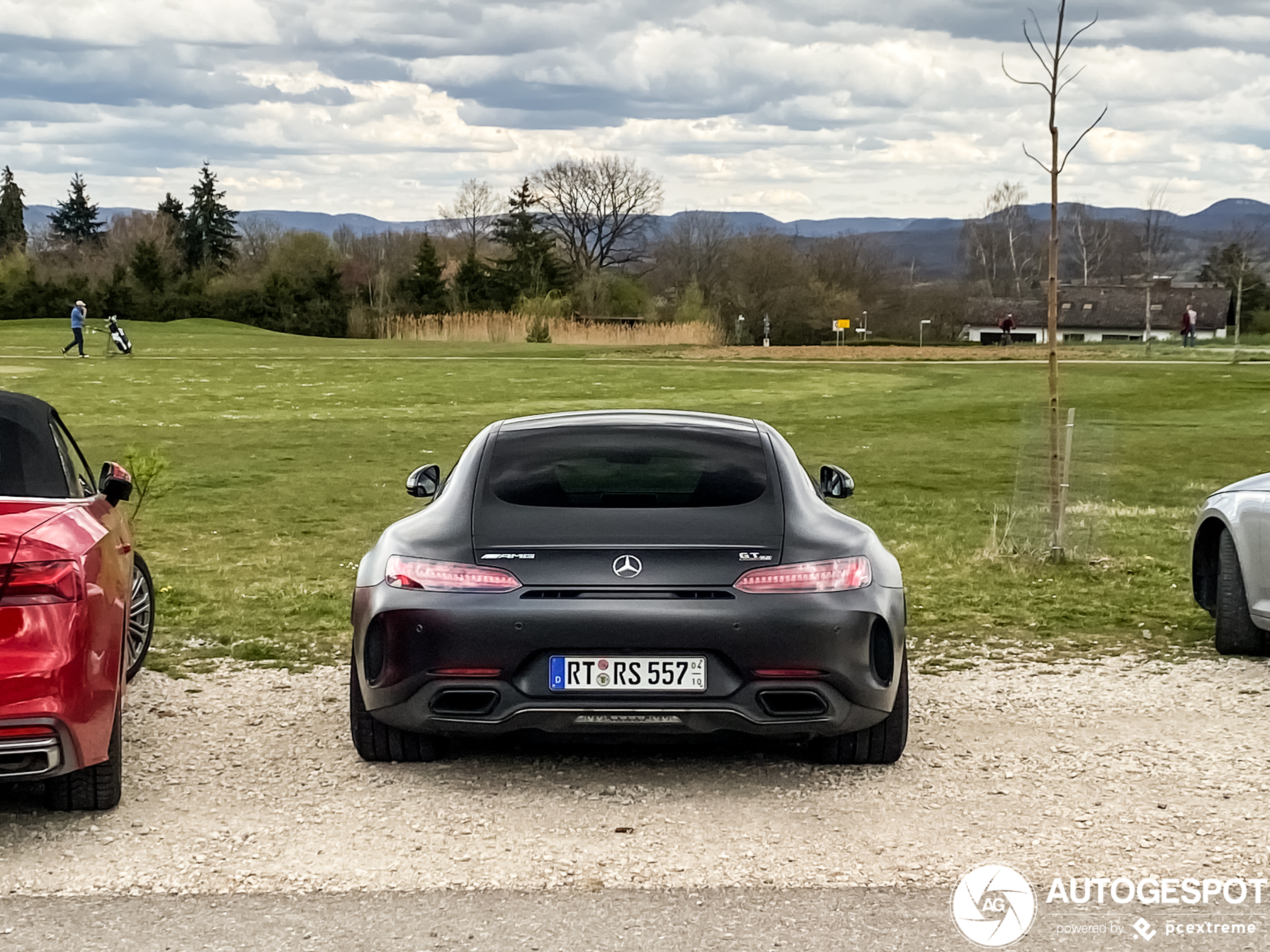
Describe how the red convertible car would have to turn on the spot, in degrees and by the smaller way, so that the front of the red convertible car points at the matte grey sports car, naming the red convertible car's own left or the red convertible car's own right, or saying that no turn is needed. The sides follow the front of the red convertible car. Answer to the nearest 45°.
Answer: approximately 90° to the red convertible car's own right

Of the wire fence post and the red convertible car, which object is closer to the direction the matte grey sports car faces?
the wire fence post

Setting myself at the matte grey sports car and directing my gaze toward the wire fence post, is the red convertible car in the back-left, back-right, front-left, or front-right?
back-left

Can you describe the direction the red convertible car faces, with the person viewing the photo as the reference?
facing away from the viewer

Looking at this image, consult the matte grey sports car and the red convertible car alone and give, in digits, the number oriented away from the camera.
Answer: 2

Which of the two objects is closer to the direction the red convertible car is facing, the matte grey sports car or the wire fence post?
the wire fence post

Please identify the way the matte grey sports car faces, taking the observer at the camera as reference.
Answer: facing away from the viewer
